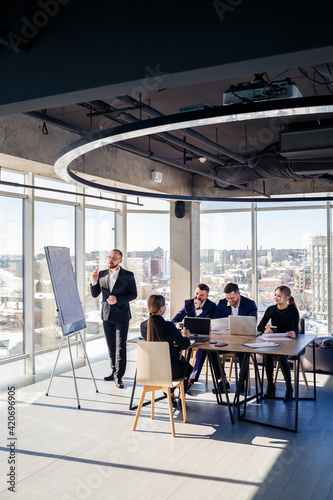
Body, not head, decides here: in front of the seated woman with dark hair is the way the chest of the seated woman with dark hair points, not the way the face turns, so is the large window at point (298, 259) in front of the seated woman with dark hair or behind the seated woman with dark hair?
in front

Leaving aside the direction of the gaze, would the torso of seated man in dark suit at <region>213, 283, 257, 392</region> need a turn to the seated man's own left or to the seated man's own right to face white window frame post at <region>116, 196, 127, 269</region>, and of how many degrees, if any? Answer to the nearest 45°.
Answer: approximately 135° to the seated man's own right

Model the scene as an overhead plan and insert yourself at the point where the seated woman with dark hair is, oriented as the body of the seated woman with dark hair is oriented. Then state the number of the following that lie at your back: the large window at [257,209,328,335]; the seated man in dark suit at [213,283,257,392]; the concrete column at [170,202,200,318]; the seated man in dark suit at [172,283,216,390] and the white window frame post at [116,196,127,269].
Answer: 0

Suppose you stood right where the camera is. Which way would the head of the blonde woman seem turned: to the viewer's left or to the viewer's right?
to the viewer's left

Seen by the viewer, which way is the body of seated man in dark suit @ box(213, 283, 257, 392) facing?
toward the camera

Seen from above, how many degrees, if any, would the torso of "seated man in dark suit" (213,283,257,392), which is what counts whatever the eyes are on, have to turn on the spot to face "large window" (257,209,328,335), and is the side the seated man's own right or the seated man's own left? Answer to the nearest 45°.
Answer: approximately 180°

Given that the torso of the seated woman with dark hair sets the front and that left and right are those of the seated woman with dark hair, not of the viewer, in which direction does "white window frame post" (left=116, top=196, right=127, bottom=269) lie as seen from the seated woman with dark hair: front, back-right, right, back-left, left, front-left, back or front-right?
front-left

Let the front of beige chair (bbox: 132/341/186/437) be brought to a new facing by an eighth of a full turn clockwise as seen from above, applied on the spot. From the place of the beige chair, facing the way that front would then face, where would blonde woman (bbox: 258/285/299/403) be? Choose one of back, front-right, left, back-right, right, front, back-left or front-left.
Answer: front-left

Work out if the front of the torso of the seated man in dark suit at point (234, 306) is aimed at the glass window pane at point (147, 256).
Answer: no

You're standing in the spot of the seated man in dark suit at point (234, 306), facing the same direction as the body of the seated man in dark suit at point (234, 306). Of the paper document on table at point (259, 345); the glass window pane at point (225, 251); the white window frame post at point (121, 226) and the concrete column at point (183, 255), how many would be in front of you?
1

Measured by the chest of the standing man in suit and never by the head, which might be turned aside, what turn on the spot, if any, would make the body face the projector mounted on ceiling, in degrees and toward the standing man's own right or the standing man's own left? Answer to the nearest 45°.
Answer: approximately 45° to the standing man's own left

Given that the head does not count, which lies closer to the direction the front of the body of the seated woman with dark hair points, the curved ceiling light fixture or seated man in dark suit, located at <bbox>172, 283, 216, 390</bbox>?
the seated man in dark suit

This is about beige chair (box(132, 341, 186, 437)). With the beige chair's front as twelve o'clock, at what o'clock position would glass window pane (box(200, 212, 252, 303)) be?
The glass window pane is roughly at 11 o'clock from the beige chair.
